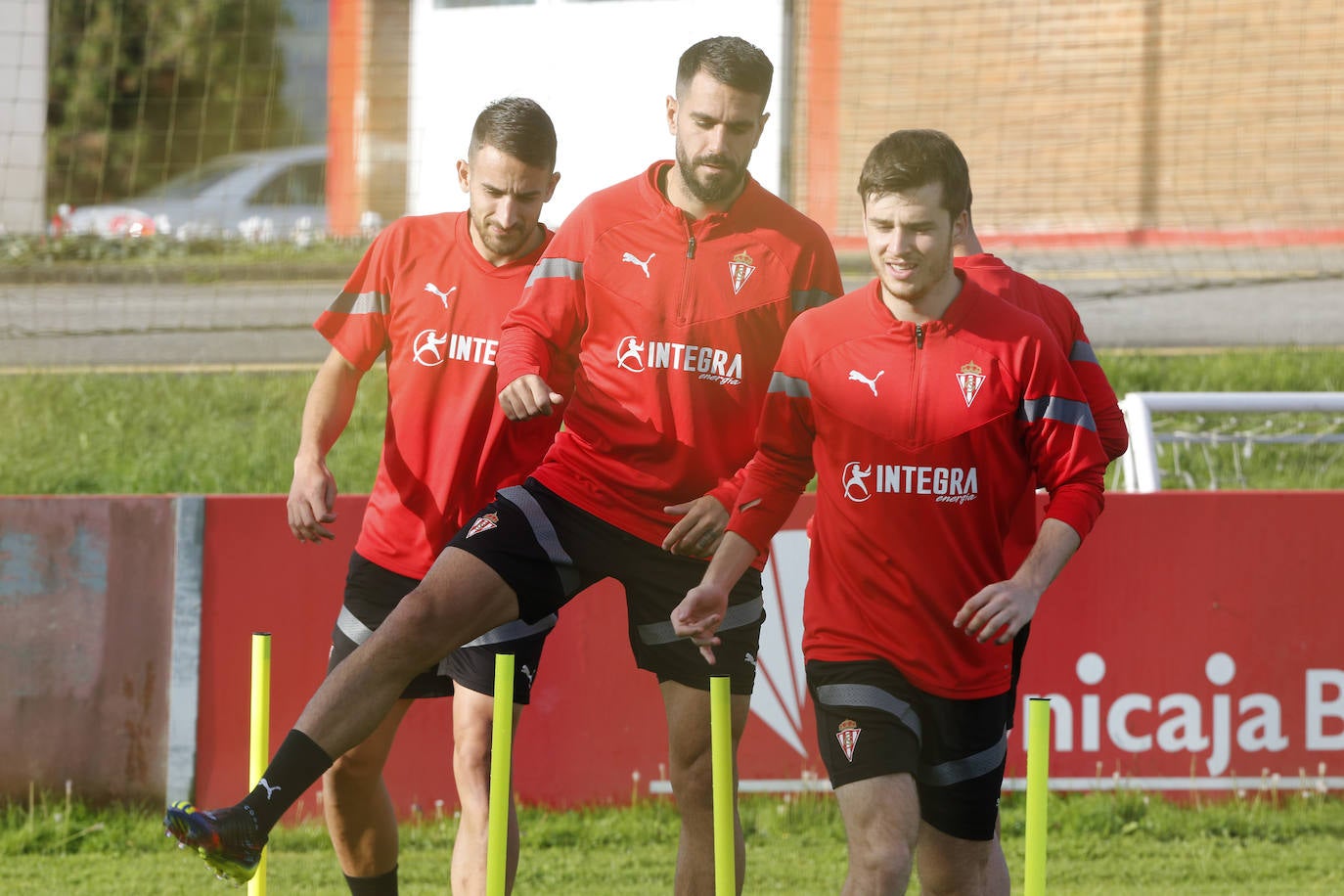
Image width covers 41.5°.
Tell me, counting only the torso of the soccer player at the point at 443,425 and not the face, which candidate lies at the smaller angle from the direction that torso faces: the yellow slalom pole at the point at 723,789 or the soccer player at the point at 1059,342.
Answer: the yellow slalom pole

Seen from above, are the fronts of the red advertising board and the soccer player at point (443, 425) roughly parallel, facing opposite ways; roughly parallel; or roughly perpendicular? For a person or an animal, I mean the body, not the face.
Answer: roughly parallel

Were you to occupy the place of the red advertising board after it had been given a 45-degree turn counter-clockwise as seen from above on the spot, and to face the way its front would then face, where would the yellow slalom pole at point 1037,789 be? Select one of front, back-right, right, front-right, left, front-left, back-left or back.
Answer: front-right

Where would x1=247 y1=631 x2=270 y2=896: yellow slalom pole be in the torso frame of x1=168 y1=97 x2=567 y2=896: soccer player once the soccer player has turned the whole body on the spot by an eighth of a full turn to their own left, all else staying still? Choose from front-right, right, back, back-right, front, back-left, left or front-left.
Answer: right

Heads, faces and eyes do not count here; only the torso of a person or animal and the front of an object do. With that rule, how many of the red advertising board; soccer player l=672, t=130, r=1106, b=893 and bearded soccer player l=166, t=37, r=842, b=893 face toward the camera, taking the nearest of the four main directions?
3

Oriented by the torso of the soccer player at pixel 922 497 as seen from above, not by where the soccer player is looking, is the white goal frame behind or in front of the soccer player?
behind

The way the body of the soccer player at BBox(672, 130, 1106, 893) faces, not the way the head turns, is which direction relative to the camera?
toward the camera

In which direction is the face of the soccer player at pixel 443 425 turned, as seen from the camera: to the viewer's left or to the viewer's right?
to the viewer's right

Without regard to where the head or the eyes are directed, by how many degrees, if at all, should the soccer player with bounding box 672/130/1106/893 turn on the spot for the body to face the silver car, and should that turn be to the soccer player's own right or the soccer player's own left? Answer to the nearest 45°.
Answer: approximately 135° to the soccer player's own right

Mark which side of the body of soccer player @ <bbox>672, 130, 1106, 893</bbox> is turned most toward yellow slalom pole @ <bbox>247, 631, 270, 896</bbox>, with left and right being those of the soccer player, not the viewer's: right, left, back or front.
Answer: right

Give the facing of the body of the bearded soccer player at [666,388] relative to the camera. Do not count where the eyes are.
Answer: toward the camera

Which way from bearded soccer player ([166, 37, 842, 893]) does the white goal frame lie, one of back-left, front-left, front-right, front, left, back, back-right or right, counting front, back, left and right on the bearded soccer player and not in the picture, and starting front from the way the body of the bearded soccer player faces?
back-left

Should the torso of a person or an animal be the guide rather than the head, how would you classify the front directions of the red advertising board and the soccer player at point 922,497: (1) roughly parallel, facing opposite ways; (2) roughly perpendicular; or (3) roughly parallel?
roughly parallel

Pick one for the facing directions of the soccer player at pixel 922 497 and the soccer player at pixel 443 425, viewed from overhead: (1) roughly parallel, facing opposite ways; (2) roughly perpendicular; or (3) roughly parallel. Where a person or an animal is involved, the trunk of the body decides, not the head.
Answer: roughly parallel

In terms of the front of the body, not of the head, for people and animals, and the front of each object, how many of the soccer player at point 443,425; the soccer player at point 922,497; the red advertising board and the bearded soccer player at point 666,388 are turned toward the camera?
4

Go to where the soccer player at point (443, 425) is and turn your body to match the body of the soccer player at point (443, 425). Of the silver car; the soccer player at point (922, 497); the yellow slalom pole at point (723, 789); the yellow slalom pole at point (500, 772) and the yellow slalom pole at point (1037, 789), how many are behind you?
1

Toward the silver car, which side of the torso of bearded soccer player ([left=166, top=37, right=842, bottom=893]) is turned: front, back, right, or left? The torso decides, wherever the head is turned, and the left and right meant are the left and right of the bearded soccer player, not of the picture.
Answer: back

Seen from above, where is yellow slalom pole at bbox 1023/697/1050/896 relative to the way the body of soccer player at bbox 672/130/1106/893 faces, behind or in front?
in front

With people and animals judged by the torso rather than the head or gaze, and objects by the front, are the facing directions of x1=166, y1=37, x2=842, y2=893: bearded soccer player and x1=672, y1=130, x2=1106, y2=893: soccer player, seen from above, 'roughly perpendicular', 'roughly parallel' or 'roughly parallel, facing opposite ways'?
roughly parallel
